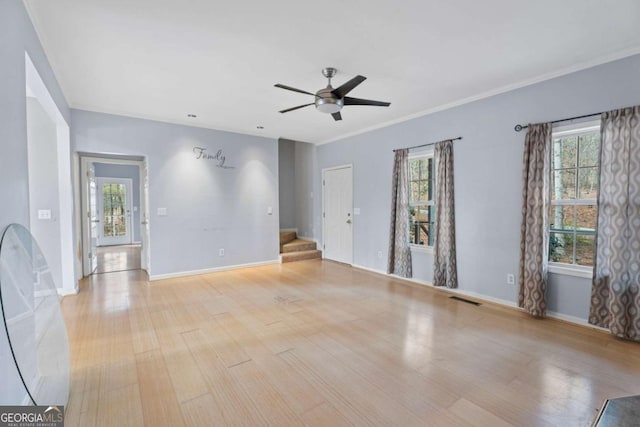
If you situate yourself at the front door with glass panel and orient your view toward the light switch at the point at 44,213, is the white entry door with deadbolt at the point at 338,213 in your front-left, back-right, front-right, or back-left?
front-left

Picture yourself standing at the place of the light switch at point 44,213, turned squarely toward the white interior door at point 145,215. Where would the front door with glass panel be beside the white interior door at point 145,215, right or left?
left

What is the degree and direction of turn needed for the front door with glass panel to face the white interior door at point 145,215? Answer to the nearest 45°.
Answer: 0° — it already faces it

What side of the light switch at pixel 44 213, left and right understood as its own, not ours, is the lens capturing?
front

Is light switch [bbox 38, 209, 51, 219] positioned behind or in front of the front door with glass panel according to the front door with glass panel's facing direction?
in front

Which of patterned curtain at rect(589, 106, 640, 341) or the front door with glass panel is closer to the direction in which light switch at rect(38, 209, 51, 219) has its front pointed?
the patterned curtain

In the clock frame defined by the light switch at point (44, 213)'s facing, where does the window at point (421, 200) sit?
The window is roughly at 10 o'clock from the light switch.

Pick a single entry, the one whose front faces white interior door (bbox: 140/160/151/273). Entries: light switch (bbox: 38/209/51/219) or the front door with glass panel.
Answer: the front door with glass panel

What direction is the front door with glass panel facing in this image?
toward the camera

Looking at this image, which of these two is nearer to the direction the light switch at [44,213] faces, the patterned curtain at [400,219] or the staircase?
the patterned curtain

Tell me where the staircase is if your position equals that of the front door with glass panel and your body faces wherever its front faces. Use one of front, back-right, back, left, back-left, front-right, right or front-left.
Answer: front-left
